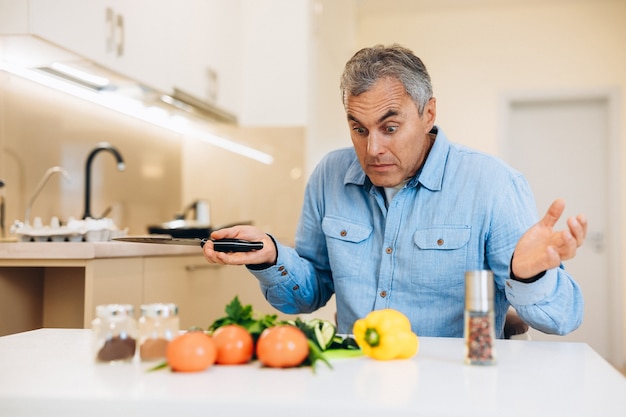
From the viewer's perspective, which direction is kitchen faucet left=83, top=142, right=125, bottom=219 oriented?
to the viewer's right

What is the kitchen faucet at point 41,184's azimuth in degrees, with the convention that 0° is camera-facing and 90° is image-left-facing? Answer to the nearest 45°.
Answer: approximately 270°

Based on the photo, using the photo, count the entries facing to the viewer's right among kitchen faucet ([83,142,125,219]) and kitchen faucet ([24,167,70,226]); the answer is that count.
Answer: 2

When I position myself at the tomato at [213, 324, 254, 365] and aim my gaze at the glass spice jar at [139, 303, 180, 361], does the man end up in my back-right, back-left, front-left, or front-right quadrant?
back-right

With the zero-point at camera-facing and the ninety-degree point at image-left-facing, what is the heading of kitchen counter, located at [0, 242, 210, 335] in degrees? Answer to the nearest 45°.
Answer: approximately 315°

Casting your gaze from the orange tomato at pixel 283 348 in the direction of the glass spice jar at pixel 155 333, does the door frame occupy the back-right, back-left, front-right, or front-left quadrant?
back-right

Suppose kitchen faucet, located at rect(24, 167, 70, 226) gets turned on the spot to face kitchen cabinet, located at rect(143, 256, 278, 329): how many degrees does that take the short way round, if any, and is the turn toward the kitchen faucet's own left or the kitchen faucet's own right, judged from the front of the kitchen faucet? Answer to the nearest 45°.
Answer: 0° — it already faces it

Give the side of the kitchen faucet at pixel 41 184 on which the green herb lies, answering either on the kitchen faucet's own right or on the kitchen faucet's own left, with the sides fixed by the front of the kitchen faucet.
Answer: on the kitchen faucet's own right

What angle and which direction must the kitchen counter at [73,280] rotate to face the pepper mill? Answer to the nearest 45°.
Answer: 0° — it already faces it
